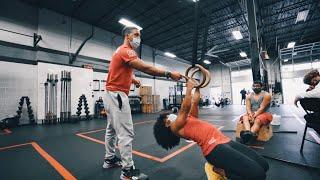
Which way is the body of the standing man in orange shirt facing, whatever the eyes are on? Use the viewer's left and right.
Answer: facing to the right of the viewer

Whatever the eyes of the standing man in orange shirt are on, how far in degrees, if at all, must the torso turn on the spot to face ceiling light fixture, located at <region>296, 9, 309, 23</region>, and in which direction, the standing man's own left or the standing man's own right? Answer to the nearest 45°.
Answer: approximately 45° to the standing man's own left

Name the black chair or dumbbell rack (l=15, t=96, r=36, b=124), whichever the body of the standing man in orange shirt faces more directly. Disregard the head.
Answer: the black chair

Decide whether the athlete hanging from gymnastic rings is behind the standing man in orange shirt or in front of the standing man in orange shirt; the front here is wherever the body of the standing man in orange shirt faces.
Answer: in front

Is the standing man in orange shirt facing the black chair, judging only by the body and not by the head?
yes

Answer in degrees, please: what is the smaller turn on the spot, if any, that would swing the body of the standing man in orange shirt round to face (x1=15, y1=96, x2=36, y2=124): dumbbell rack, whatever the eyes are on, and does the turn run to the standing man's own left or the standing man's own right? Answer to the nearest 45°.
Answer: approximately 135° to the standing man's own left

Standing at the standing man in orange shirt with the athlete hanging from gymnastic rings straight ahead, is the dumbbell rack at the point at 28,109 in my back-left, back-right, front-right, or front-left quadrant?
back-left

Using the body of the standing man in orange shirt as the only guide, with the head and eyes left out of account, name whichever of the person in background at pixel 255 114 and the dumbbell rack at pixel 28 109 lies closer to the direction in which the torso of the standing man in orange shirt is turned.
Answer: the person in background
